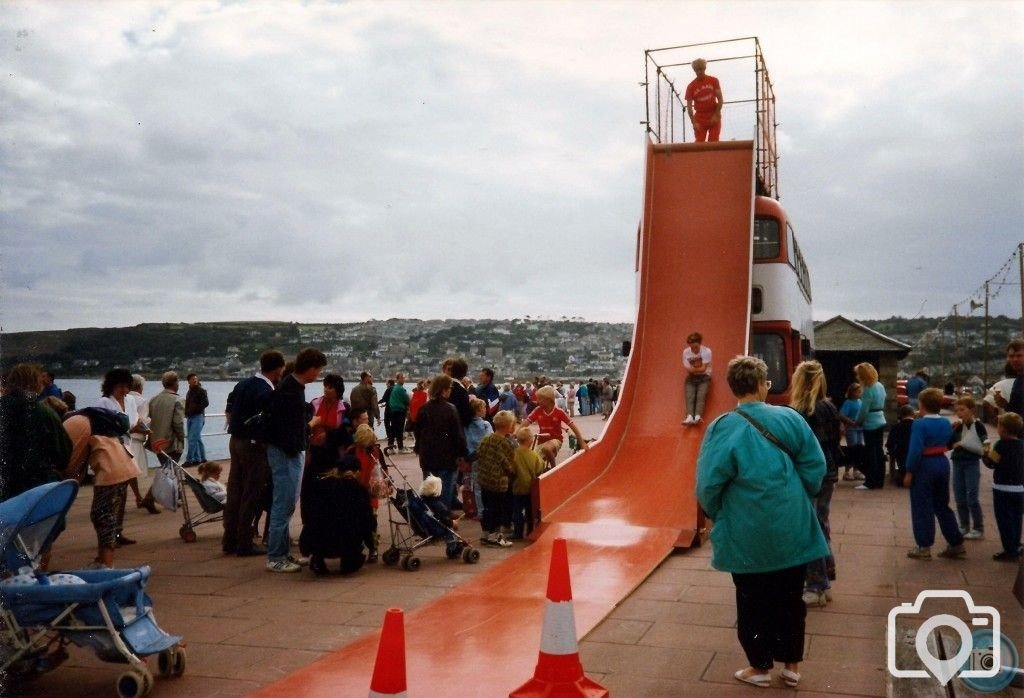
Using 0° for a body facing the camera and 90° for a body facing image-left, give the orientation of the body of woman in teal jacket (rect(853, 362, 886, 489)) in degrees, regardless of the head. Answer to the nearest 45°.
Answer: approximately 90°

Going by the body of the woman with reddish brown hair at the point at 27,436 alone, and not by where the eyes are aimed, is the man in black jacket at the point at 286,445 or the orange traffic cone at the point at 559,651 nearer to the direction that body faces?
the man in black jacket

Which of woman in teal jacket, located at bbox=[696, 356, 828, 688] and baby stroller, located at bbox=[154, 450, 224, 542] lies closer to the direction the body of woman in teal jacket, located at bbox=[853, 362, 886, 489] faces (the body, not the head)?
the baby stroller

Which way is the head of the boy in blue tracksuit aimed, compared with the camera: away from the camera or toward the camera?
away from the camera

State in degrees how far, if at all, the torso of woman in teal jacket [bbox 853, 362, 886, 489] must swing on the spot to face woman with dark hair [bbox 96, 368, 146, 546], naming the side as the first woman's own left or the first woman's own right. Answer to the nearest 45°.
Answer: approximately 45° to the first woman's own left

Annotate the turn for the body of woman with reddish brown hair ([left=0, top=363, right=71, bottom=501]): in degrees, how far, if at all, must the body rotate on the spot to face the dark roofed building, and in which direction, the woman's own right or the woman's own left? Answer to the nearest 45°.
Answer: approximately 45° to the woman's own right

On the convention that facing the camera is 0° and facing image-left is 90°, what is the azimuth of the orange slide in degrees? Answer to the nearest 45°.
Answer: approximately 45°

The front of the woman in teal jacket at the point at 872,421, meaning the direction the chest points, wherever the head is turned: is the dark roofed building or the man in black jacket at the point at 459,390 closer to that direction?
the man in black jacket
